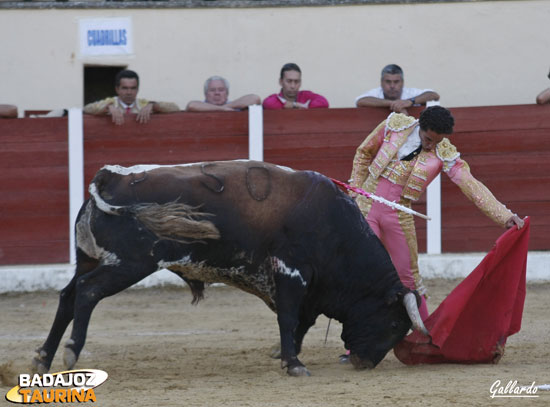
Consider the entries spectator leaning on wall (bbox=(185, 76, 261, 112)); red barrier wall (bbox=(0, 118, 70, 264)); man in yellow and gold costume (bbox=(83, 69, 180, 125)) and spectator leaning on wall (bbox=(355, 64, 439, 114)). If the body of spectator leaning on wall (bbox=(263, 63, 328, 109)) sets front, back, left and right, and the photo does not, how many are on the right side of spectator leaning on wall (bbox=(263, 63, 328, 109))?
3

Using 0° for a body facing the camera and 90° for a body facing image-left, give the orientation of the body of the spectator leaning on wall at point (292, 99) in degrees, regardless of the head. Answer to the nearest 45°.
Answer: approximately 0°

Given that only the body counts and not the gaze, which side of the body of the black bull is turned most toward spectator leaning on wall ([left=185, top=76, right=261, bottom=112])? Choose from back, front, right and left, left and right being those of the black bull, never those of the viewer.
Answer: left

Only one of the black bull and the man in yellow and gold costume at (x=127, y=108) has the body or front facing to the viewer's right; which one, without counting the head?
the black bull

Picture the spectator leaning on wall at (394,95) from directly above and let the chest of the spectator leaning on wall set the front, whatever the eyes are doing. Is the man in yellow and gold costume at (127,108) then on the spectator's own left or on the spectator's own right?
on the spectator's own right

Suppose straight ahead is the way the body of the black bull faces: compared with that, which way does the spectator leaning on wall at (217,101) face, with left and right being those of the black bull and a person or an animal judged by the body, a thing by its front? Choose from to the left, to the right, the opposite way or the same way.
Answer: to the right

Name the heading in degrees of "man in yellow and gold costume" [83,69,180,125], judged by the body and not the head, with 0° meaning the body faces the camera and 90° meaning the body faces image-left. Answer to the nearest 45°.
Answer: approximately 0°

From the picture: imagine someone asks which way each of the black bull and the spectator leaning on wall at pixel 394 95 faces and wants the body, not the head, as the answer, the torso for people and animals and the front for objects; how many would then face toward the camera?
1

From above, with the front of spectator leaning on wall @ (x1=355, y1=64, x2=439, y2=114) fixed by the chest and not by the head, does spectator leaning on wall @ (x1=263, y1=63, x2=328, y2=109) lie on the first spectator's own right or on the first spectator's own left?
on the first spectator's own right
